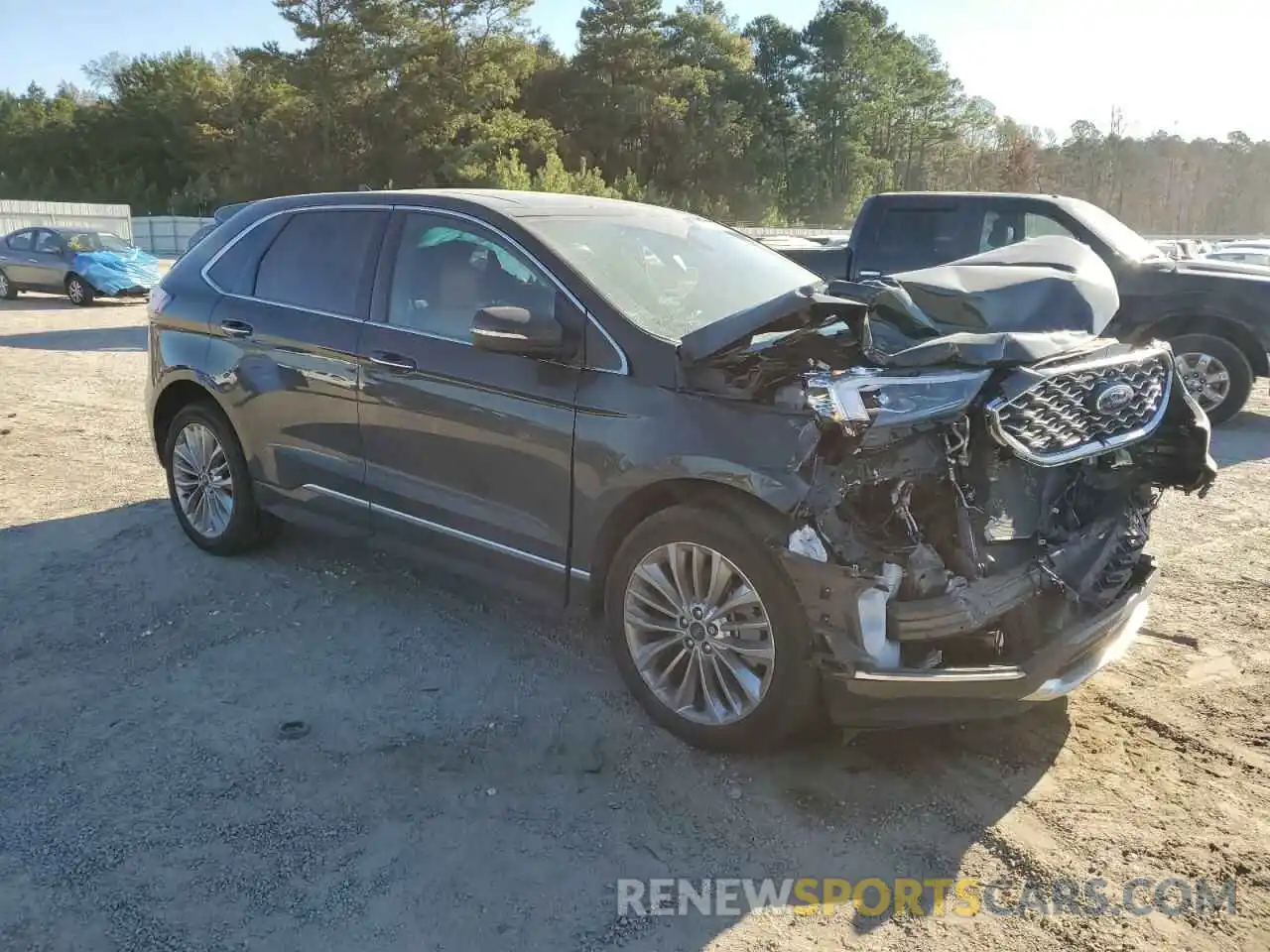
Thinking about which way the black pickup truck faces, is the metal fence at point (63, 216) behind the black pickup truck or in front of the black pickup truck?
behind

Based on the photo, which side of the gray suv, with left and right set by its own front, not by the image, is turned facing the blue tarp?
back

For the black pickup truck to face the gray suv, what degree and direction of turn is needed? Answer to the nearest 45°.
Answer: approximately 90° to its right

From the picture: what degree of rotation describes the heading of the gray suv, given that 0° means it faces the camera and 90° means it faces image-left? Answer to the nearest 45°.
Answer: approximately 315°

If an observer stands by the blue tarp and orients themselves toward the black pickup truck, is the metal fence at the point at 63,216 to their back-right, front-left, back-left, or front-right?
back-left

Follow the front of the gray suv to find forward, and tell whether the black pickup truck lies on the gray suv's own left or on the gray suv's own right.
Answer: on the gray suv's own left

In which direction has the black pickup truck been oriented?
to the viewer's right

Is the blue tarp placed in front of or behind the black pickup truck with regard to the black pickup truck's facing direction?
behind
